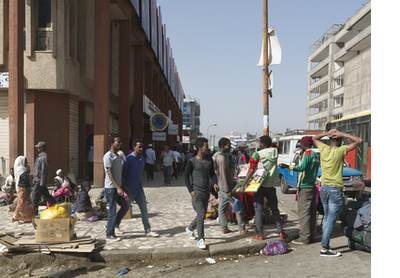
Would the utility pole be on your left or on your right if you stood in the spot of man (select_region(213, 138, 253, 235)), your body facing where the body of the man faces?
on your left

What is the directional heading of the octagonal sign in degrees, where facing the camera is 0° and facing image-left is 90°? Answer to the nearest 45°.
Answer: approximately 0°

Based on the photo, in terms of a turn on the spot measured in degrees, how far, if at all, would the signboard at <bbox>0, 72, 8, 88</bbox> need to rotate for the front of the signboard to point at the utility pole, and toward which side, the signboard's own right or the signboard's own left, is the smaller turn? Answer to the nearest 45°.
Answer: approximately 45° to the signboard's own left

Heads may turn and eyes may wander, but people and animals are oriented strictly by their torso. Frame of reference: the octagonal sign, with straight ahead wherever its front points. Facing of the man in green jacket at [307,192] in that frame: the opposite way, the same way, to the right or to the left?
to the right
